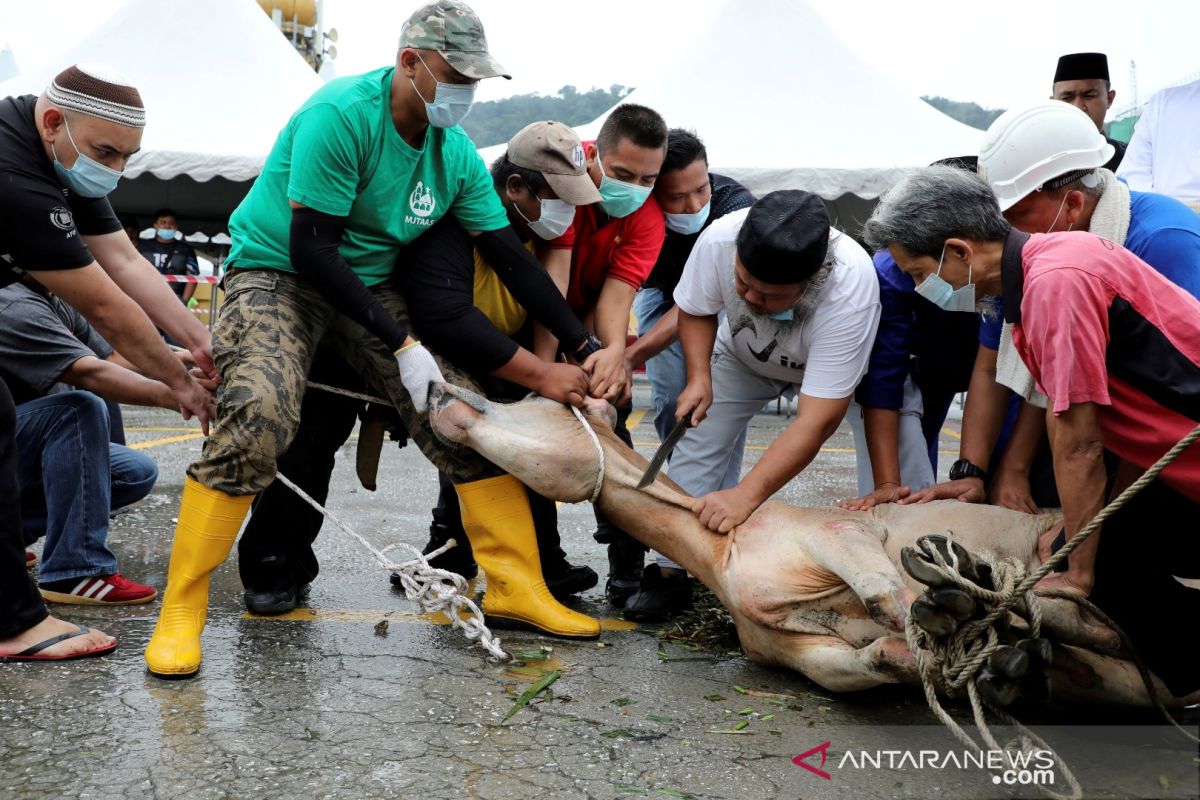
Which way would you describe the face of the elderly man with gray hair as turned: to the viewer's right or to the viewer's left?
to the viewer's left

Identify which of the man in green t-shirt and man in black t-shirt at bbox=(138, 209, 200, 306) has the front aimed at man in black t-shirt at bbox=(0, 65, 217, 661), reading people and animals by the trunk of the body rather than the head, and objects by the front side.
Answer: man in black t-shirt at bbox=(138, 209, 200, 306)

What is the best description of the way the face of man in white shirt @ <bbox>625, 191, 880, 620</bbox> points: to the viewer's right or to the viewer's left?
to the viewer's left

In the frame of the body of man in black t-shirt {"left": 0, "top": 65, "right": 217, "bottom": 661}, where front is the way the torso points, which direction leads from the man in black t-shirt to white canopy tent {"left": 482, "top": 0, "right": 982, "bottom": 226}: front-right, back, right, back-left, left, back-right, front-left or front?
front-left

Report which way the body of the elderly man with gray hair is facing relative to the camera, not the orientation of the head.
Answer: to the viewer's left

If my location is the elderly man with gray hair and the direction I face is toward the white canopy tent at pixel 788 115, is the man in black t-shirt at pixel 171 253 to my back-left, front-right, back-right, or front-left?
front-left

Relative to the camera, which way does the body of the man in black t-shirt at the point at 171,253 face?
toward the camera

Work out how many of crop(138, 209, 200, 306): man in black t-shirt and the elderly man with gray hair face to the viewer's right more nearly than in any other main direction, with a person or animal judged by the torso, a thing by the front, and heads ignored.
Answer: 0

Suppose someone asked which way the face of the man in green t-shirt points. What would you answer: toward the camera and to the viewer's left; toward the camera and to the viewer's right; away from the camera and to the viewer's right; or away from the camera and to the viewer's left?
toward the camera and to the viewer's right

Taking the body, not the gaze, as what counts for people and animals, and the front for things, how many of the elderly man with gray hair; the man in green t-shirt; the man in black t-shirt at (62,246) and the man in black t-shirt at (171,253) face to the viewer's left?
1

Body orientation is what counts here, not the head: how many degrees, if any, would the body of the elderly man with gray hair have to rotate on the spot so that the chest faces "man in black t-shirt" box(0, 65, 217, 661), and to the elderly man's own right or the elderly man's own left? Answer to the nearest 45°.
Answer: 0° — they already face them

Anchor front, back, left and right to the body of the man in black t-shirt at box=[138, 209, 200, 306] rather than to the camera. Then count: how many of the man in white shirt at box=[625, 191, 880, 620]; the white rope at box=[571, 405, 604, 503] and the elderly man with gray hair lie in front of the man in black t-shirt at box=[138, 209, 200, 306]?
3

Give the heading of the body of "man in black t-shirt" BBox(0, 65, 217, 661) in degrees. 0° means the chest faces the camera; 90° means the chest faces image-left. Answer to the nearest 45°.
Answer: approximately 270°

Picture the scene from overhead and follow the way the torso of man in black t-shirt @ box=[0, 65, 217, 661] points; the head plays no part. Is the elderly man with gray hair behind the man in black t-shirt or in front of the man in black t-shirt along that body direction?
in front

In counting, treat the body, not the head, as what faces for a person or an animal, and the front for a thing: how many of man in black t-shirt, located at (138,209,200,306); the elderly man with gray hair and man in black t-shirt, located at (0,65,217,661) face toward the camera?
1

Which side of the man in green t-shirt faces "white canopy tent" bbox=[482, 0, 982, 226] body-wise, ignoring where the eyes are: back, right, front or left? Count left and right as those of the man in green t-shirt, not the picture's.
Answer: left

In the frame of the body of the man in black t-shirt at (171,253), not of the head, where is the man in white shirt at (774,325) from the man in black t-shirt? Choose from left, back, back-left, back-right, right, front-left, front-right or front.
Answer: front
